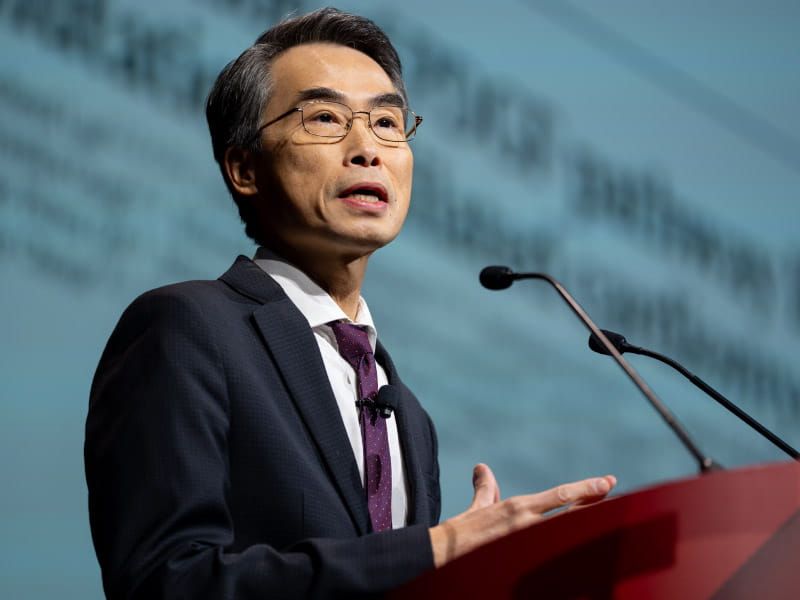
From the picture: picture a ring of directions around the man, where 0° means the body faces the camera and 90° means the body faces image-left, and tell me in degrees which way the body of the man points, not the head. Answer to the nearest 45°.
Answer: approximately 315°

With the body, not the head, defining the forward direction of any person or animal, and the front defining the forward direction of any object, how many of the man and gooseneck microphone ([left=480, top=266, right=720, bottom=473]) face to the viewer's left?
1

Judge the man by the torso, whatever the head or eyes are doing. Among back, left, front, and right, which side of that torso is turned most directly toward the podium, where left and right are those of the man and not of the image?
front

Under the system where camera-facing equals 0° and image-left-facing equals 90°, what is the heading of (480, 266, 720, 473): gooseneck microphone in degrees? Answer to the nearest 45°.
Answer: approximately 90°

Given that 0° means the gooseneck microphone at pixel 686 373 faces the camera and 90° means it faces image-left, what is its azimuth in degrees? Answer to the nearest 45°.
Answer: approximately 90°

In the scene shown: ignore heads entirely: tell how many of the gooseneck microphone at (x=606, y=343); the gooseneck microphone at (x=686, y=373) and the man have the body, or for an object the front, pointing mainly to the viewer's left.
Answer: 2

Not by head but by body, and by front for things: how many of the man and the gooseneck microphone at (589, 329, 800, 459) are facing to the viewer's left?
1

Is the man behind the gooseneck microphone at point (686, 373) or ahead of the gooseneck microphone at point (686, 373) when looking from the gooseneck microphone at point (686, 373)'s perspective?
ahead

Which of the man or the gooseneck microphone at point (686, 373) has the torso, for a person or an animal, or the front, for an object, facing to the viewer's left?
the gooseneck microphone

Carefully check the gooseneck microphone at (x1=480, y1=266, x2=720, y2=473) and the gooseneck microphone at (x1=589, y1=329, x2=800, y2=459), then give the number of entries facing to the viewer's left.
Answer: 2
